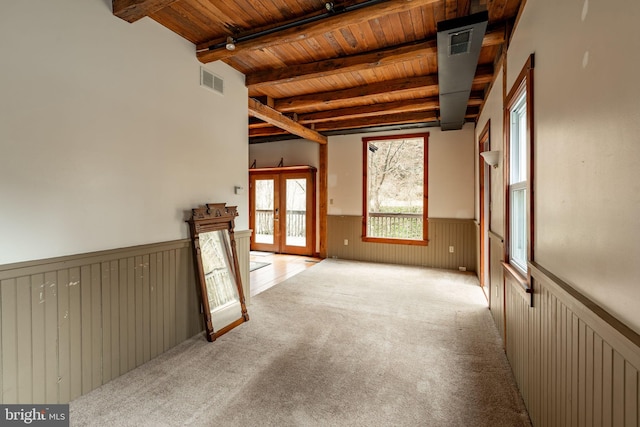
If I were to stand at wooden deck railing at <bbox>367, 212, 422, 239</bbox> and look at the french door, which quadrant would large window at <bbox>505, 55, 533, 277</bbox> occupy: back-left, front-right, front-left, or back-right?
back-left

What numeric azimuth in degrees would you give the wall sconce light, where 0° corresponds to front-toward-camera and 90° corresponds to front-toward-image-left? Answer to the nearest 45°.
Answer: approximately 90°

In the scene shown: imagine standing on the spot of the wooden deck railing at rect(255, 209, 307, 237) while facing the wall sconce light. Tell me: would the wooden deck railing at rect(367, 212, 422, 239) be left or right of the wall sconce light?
left

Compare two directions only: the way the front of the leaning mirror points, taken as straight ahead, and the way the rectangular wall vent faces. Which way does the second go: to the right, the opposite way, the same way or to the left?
the same way

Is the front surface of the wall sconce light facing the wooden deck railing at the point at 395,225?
no

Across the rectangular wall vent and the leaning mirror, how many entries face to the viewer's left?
0

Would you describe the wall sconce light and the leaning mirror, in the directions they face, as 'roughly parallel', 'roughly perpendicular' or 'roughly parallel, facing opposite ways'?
roughly parallel, facing opposite ways

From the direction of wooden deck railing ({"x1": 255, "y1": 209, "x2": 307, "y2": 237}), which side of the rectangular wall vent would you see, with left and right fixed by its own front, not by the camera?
left

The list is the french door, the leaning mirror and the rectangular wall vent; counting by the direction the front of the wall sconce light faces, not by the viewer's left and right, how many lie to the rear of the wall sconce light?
0

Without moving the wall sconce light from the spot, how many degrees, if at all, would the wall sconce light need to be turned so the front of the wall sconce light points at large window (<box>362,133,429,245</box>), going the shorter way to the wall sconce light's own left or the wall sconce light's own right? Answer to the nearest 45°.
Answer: approximately 45° to the wall sconce light's own right

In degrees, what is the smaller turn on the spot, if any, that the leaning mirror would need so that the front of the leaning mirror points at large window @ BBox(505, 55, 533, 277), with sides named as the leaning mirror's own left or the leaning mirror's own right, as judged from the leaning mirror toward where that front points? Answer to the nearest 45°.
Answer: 0° — it already faces it

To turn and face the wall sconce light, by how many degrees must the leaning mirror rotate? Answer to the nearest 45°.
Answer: approximately 45° to its left

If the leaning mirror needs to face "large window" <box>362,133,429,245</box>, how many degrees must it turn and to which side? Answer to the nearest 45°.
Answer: approximately 90° to its left

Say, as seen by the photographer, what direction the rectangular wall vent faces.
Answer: facing the viewer and to the right of the viewer

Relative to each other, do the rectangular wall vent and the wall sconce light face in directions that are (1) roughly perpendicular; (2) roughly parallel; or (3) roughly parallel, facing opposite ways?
roughly parallel, facing opposite ways

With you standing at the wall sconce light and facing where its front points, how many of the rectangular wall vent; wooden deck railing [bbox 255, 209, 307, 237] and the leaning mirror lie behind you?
0

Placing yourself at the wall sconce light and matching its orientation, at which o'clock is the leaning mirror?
The leaning mirror is roughly at 11 o'clock from the wall sconce light.

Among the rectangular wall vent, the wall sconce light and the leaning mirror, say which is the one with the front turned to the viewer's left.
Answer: the wall sconce light
